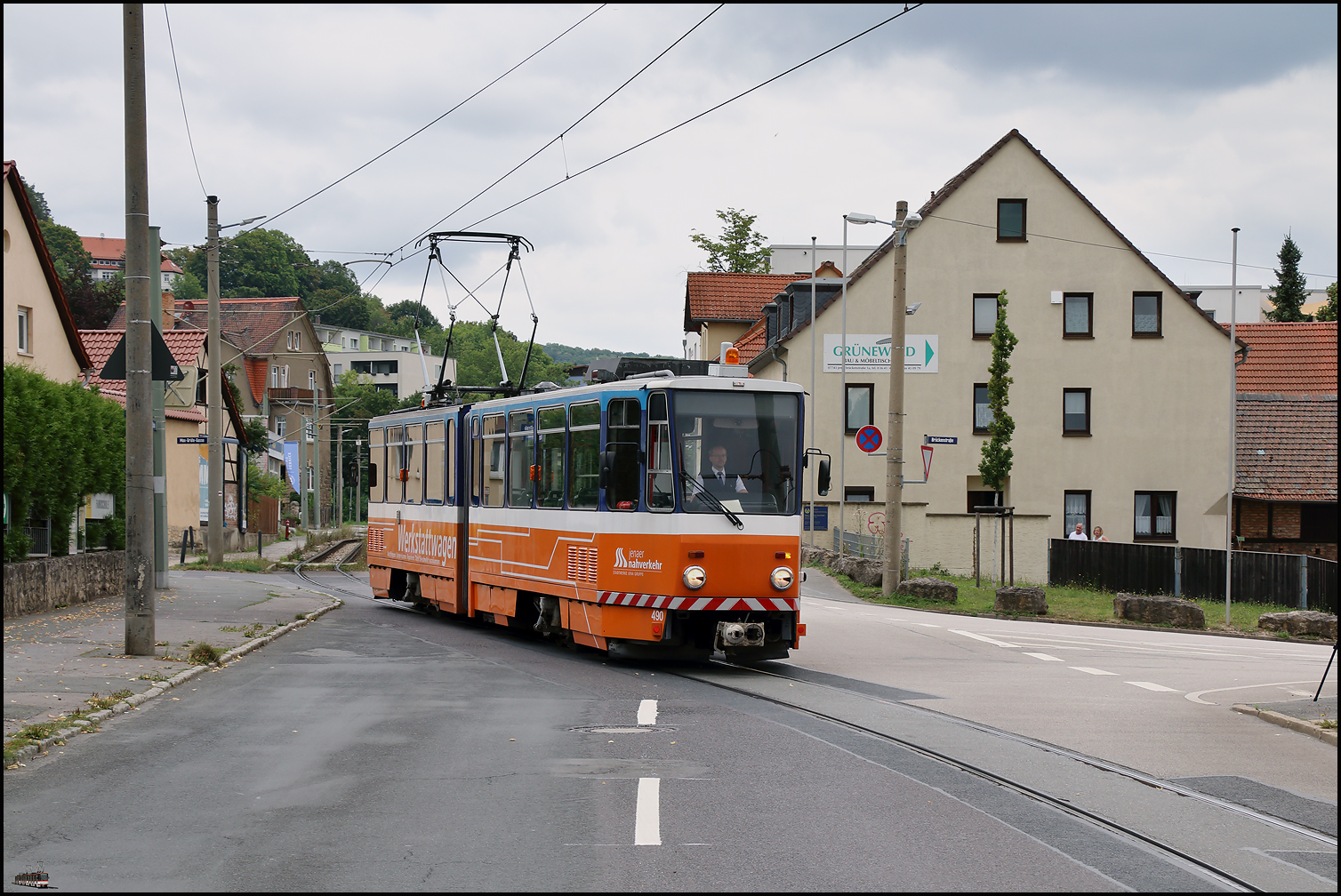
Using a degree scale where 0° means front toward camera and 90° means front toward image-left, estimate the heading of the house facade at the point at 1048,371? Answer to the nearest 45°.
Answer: approximately 0°

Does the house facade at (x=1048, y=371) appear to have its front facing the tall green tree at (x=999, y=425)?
yes

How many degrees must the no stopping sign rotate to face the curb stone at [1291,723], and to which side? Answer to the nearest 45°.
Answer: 0° — it already faces it

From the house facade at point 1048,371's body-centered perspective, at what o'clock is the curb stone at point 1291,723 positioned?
The curb stone is roughly at 12 o'clock from the house facade.

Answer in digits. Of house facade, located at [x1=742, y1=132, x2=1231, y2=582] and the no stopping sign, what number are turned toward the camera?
2

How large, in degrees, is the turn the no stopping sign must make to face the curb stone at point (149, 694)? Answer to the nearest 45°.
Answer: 0° — it already faces it
